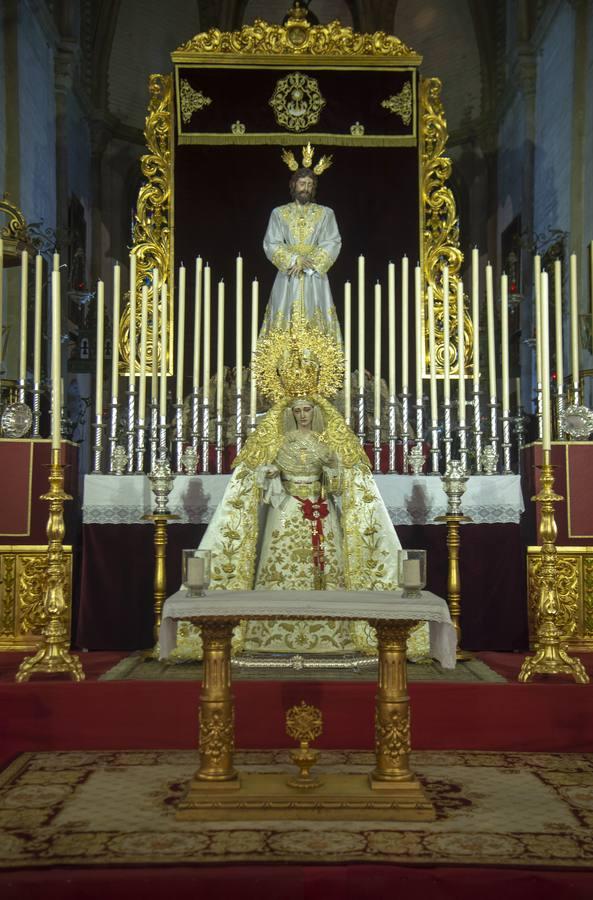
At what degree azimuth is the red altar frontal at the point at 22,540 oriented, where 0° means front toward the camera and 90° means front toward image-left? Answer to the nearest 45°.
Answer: approximately 0°

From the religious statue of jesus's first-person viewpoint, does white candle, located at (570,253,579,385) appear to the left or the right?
on its left

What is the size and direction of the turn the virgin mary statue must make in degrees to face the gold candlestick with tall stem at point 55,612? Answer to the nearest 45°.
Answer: approximately 45° to its right

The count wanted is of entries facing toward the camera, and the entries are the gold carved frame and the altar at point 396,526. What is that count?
2
